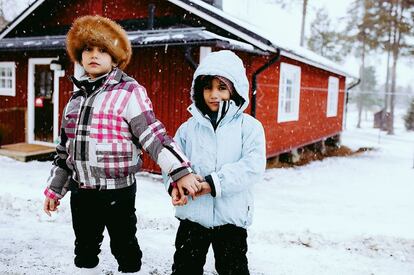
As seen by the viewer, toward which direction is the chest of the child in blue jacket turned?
toward the camera

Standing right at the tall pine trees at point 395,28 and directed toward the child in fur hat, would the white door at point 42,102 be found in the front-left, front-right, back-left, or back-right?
front-right

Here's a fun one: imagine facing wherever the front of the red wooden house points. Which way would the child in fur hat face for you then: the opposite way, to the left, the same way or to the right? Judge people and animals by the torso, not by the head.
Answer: the same way

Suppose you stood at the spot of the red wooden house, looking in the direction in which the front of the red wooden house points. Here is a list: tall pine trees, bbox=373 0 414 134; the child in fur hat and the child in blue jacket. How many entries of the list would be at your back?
1

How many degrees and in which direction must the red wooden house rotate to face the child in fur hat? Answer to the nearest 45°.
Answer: approximately 45° to its left

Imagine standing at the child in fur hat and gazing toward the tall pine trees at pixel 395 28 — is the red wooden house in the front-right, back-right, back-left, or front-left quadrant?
front-left

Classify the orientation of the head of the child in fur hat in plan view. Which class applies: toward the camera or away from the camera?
toward the camera

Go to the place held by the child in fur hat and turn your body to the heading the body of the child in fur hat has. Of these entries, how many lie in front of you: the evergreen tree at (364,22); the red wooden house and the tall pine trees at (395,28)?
0

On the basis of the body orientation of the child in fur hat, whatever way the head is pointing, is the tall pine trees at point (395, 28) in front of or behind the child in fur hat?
behind

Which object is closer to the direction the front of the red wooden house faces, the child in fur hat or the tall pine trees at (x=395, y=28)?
the child in fur hat

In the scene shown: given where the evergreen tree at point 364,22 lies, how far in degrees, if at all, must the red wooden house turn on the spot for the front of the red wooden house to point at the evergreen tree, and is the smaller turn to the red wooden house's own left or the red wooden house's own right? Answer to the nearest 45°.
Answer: approximately 180°

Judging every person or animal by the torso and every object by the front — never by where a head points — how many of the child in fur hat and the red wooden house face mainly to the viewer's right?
0

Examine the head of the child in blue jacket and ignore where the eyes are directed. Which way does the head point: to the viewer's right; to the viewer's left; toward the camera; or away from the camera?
toward the camera

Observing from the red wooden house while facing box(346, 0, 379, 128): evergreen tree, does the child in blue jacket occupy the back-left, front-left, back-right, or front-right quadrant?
back-right

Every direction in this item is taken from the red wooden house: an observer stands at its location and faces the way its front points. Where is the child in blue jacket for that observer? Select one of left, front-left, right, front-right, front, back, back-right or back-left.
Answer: front-left

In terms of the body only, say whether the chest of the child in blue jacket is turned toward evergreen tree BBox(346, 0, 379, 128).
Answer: no

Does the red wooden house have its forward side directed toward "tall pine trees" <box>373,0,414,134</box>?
no

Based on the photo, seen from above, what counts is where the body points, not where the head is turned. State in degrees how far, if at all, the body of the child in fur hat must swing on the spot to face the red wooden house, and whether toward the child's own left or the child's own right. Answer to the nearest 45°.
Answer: approximately 135° to the child's own right

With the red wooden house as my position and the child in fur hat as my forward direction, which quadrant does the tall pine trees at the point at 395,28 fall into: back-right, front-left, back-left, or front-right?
back-left

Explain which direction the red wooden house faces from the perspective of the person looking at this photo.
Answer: facing the viewer and to the left of the viewer

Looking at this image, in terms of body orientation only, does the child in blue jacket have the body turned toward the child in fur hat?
no

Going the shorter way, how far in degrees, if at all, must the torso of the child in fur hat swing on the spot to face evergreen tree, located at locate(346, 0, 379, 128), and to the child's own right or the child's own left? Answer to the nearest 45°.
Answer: approximately 180°

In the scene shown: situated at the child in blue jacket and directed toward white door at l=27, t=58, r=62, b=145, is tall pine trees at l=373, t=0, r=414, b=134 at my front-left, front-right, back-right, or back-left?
front-right
